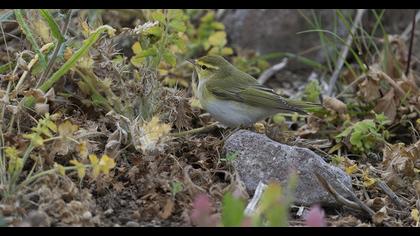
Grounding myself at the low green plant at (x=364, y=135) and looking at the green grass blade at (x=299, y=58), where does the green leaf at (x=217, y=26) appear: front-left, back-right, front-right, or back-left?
front-left

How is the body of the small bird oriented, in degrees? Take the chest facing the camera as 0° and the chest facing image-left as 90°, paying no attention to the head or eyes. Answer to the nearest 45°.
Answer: approximately 90°

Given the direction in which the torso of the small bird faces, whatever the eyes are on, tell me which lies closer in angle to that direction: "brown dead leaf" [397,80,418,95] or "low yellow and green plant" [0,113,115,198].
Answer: the low yellow and green plant

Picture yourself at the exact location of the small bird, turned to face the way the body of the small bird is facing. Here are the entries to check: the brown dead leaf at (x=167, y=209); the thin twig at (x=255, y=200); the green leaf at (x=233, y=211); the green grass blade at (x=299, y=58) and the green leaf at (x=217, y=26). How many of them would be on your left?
3

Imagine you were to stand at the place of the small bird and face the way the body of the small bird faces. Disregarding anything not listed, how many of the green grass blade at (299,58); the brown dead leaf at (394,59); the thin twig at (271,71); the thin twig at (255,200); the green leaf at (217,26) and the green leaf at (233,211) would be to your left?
2

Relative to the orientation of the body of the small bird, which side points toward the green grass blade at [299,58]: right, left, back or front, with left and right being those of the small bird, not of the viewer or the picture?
right

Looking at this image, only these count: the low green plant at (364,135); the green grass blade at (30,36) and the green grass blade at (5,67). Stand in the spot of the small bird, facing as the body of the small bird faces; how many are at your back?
1

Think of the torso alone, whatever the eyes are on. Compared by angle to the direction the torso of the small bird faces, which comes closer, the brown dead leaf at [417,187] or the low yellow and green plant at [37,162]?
the low yellow and green plant

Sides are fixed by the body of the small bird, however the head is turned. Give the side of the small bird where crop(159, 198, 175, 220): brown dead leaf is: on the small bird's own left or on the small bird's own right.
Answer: on the small bird's own left

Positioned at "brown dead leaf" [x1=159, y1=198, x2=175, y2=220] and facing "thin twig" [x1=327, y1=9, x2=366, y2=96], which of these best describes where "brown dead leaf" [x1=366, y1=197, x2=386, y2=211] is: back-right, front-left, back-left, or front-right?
front-right

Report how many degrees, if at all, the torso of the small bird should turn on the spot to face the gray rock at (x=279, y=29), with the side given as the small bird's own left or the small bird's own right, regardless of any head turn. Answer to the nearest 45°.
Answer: approximately 90° to the small bird's own right

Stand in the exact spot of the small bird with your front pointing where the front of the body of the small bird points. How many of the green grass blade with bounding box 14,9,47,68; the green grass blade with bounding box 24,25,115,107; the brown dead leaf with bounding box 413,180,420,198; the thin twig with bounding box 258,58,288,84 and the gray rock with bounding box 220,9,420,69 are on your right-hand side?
2

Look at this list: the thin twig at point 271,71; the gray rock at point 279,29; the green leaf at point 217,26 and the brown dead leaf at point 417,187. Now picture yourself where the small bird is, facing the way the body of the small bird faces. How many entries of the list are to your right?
3

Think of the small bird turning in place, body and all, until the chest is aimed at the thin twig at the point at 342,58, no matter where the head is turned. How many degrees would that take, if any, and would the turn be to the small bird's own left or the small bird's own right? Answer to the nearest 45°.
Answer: approximately 135° to the small bird's own right

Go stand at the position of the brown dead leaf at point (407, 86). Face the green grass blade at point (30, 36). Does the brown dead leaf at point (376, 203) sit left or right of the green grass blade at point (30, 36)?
left
